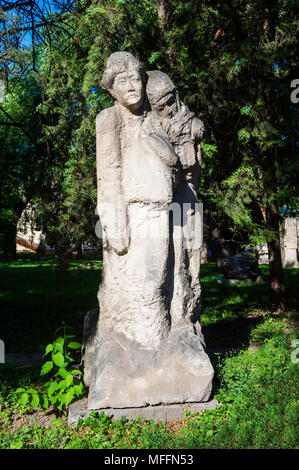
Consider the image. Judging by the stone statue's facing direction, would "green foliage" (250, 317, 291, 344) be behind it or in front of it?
behind

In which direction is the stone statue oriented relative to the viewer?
toward the camera

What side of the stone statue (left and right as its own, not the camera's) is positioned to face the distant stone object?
back
